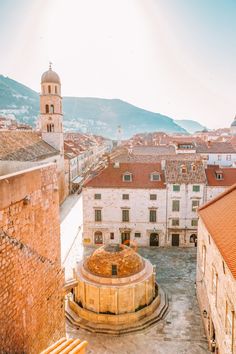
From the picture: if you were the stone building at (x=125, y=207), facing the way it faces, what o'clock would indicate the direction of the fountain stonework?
The fountain stonework is roughly at 12 o'clock from the stone building.

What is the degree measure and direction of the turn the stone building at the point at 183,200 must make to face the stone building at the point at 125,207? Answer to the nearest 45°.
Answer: approximately 90° to its right

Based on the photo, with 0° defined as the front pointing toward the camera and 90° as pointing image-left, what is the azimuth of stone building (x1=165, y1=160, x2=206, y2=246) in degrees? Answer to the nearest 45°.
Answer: approximately 0°

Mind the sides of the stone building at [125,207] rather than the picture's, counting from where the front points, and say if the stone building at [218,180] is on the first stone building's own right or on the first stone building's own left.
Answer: on the first stone building's own left

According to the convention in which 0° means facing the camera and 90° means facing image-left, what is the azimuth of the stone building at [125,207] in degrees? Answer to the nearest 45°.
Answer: approximately 0°

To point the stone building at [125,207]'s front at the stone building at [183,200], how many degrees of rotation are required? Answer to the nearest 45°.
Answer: approximately 90° to its left

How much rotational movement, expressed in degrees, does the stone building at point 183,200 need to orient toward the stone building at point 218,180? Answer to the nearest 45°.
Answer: approximately 90° to its left

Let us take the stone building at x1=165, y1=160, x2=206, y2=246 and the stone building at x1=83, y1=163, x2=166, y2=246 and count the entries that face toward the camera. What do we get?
2
